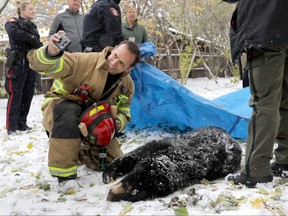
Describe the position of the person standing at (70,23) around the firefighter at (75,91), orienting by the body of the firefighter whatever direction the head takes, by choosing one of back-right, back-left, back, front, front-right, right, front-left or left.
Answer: back

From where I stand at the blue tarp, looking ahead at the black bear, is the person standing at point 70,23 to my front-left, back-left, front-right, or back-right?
back-right

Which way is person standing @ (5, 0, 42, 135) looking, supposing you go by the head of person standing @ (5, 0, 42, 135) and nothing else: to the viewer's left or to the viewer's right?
to the viewer's right

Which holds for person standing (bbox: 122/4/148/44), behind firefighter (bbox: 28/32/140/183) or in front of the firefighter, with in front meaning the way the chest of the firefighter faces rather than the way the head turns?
behind

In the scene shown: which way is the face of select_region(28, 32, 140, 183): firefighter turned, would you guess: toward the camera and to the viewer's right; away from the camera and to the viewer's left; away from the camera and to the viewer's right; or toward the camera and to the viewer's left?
toward the camera and to the viewer's left

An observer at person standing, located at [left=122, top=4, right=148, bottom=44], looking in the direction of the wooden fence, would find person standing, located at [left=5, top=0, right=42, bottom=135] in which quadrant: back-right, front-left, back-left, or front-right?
back-left

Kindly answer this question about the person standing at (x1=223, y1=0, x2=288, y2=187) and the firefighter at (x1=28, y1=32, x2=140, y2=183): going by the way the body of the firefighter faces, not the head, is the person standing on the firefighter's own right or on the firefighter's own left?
on the firefighter's own left

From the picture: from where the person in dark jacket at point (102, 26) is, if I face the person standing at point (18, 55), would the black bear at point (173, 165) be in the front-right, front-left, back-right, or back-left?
back-left

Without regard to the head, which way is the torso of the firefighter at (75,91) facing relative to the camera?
toward the camera

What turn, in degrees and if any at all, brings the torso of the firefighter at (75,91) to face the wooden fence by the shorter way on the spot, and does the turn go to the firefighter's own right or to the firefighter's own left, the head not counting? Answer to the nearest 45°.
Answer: approximately 180°

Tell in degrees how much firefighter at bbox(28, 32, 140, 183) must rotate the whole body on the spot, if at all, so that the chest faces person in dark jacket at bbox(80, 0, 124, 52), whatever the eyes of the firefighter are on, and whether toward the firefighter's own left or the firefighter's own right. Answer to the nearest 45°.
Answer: approximately 180°
